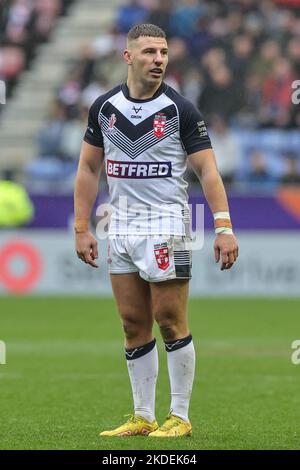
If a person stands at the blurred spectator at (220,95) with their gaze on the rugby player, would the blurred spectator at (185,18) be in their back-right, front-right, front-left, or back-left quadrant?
back-right

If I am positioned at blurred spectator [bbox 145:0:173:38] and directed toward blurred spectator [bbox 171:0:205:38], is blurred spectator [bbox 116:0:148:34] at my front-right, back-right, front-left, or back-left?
back-left

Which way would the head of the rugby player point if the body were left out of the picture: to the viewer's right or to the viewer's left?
to the viewer's right

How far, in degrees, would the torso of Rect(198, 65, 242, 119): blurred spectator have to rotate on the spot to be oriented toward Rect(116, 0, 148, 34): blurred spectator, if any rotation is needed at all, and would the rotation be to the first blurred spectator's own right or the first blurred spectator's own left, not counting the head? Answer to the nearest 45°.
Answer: approximately 135° to the first blurred spectator's own right

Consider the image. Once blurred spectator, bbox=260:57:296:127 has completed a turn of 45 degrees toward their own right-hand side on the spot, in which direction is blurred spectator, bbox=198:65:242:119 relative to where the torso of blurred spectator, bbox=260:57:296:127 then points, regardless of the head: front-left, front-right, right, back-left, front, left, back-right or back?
front-right
